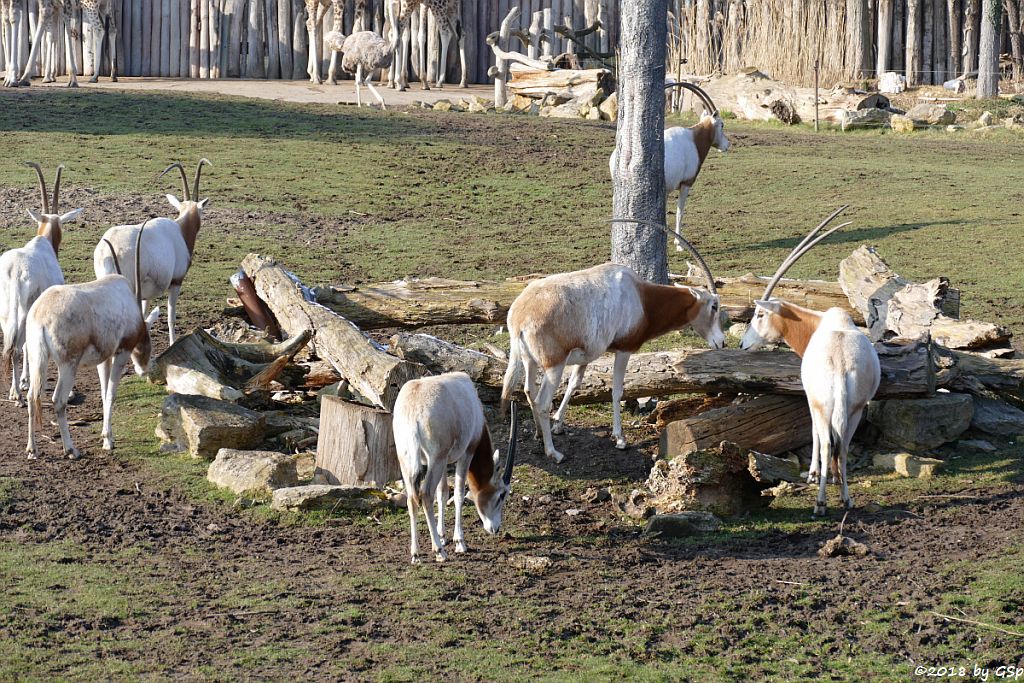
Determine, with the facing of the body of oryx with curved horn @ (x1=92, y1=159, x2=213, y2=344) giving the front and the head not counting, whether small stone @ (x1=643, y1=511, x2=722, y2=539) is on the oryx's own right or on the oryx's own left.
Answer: on the oryx's own right

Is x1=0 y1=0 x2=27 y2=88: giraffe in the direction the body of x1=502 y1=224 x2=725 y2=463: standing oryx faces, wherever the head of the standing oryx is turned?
no

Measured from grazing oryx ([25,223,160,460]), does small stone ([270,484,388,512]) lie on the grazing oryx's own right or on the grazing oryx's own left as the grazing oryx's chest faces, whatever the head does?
on the grazing oryx's own right

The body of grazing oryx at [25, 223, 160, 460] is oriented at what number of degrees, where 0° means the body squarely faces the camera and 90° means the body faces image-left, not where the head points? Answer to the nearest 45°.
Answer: approximately 225°

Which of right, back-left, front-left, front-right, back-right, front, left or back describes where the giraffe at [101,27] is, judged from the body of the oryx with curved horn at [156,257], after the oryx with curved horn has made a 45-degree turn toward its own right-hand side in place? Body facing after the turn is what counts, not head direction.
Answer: left

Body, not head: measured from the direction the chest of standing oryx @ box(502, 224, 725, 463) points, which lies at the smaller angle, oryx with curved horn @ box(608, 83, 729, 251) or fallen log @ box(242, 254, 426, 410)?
the oryx with curved horn

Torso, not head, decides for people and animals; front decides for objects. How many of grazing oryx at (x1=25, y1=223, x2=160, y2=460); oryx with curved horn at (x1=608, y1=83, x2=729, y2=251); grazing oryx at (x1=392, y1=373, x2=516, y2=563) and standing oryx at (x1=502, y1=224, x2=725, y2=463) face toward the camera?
0

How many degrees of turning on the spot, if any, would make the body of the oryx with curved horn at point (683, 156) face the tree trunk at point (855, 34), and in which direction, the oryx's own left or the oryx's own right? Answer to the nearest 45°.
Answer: approximately 90° to the oryx's own left

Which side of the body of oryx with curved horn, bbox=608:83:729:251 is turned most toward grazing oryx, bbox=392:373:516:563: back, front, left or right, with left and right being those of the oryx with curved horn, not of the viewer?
right

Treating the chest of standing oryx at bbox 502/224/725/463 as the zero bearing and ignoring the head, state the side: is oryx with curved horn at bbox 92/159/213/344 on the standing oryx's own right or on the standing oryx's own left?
on the standing oryx's own left

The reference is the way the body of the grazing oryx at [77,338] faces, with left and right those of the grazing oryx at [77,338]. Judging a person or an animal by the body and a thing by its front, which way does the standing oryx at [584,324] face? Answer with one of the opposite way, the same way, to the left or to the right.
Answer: the same way

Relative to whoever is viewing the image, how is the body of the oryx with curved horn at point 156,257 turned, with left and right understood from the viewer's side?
facing away from the viewer and to the right of the viewer

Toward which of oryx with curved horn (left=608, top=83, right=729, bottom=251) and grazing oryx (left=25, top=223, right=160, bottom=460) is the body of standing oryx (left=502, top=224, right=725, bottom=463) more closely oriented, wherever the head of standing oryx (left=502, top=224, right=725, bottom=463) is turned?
the oryx with curved horn
